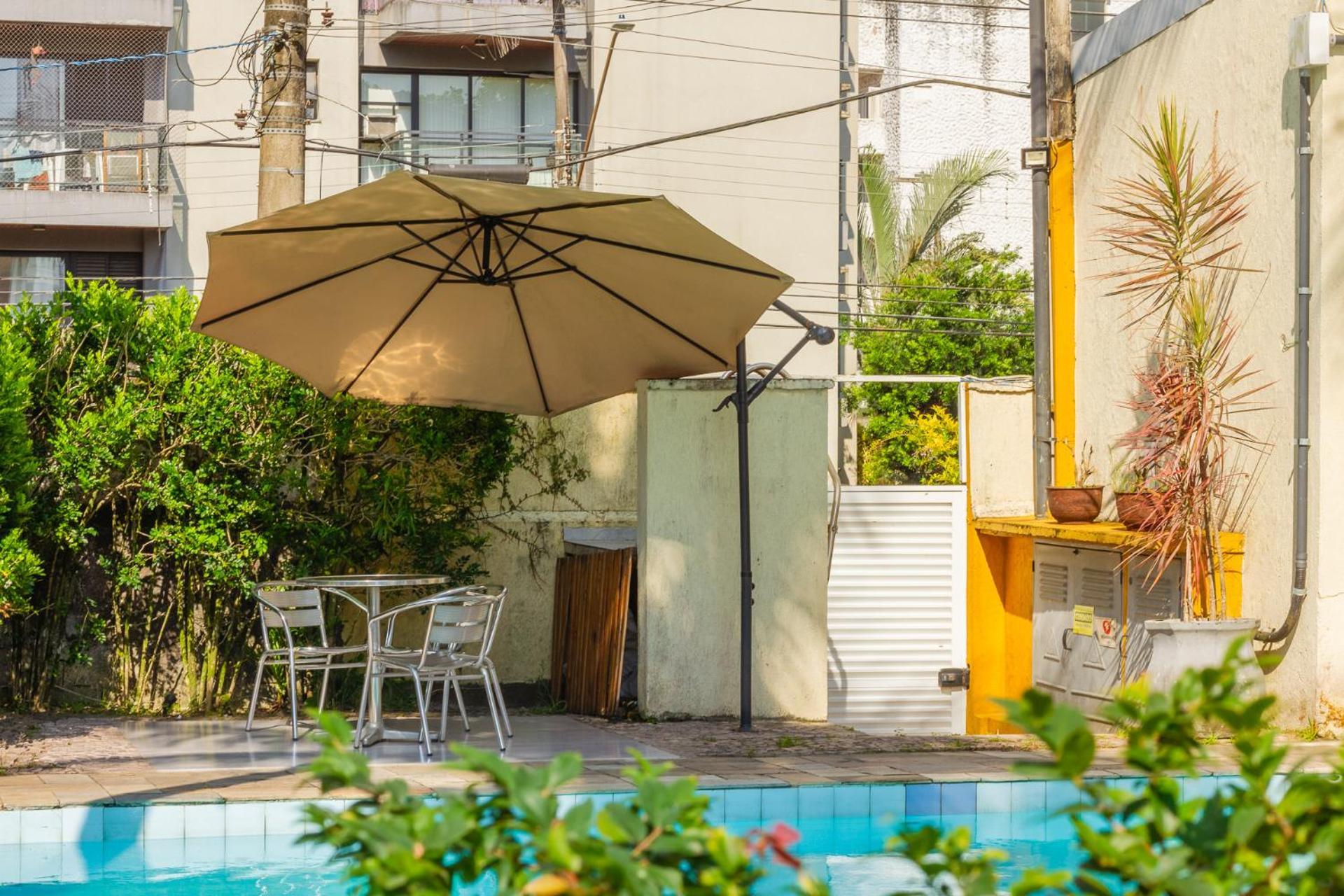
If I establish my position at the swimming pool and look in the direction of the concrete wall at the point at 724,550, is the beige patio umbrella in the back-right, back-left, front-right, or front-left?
front-left

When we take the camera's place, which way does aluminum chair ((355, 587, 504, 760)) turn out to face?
facing away from the viewer and to the left of the viewer

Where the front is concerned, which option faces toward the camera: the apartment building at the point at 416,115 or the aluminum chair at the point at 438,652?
the apartment building

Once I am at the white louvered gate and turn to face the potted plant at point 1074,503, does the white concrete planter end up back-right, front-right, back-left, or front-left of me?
front-right

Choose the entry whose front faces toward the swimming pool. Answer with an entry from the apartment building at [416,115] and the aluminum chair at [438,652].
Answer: the apartment building

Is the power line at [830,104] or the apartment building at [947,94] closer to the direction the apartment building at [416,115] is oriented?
the power line

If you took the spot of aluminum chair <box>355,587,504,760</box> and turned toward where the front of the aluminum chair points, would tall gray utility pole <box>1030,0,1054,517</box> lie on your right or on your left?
on your right

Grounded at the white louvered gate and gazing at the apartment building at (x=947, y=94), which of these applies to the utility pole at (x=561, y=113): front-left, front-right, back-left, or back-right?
front-left

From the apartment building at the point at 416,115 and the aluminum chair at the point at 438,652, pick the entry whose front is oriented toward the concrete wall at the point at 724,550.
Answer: the apartment building

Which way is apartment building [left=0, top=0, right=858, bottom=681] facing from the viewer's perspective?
toward the camera

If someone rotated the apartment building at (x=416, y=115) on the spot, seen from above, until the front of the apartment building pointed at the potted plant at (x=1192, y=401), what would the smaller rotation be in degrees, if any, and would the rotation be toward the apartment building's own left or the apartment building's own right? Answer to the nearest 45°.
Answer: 0° — it already faces it

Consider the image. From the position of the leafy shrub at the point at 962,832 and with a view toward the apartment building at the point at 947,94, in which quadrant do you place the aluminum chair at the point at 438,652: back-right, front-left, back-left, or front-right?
front-left

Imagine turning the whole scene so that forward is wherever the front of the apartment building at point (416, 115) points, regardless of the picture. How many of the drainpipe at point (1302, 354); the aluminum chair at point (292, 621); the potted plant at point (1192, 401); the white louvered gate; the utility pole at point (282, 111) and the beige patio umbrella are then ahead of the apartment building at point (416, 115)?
6

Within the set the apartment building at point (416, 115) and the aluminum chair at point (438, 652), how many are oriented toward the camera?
1

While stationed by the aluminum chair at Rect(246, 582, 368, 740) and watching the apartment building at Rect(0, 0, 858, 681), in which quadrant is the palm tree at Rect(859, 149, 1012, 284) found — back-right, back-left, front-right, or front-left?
front-right

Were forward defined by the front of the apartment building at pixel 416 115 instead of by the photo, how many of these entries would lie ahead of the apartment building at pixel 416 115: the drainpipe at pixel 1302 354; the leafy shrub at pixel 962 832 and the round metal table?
3

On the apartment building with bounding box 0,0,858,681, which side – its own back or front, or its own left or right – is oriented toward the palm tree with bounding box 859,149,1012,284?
left

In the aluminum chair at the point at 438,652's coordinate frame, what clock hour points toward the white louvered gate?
The white louvered gate is roughly at 3 o'clock from the aluminum chair.

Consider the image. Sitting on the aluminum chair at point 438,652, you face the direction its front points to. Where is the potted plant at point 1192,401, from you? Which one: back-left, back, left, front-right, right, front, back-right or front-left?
back-right

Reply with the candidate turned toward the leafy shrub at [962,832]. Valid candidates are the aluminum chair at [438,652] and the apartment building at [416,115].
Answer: the apartment building
